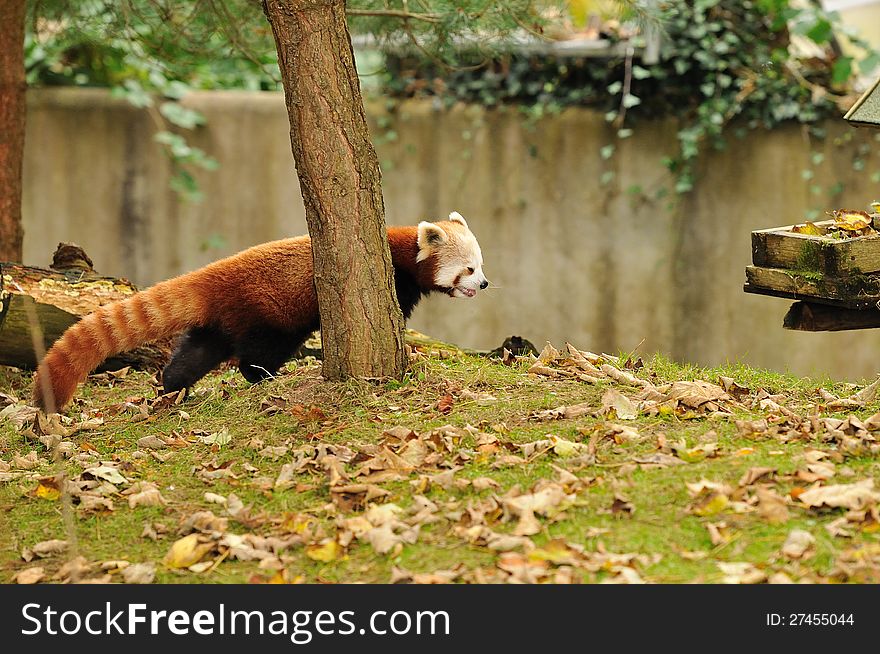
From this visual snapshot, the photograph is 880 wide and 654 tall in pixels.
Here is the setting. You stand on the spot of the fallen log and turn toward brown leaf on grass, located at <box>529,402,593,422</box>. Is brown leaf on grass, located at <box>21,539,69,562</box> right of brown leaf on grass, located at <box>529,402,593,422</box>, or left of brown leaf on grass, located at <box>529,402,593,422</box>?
right

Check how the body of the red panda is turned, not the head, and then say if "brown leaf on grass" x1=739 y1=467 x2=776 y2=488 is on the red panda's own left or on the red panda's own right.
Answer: on the red panda's own right

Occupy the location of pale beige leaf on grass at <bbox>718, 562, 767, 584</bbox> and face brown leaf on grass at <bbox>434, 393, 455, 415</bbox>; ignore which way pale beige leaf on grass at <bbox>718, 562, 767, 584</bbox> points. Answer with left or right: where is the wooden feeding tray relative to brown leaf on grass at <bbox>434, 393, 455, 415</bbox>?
right

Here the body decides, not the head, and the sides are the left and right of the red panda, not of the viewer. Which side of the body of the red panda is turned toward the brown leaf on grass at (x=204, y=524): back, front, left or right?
right

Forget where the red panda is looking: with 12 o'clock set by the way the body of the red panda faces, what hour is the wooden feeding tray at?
The wooden feeding tray is roughly at 1 o'clock from the red panda.

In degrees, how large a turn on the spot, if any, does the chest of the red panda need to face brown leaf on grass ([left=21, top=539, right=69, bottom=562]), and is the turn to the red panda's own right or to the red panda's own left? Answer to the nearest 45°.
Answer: approximately 90° to the red panda's own right

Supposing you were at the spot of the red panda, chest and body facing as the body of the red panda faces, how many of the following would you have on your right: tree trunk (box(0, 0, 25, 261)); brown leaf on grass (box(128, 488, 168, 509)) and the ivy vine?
1

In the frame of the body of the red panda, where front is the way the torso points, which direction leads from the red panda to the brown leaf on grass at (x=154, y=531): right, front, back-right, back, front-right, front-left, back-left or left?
right

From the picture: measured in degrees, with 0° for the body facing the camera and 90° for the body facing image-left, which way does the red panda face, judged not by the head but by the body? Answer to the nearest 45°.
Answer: approximately 270°

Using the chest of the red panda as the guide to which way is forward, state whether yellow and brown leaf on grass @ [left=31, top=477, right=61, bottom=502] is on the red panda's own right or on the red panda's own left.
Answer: on the red panda's own right

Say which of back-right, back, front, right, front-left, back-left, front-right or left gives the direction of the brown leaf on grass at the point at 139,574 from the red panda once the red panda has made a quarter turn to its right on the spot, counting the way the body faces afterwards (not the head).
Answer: front

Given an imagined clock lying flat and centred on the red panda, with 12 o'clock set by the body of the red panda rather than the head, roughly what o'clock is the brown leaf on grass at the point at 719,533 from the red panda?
The brown leaf on grass is roughly at 2 o'clock from the red panda.

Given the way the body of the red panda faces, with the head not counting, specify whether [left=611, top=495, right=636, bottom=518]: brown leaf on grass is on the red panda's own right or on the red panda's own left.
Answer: on the red panda's own right
